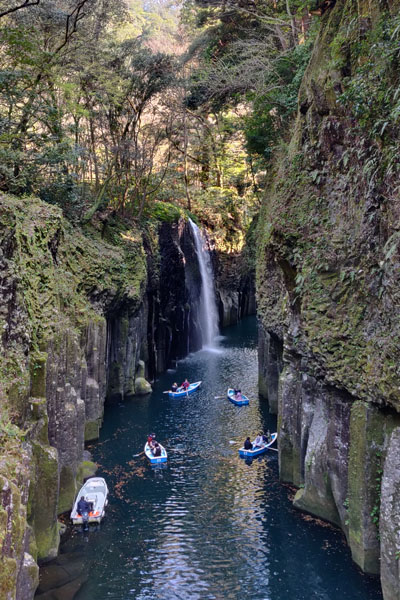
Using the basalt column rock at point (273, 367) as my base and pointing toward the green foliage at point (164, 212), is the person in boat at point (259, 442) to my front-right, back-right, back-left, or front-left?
back-left

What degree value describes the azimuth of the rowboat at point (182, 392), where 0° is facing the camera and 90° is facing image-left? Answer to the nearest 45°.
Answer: approximately 225°

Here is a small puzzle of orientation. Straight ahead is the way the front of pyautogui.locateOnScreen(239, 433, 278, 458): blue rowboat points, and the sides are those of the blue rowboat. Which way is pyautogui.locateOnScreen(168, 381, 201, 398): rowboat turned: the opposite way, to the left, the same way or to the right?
the same way

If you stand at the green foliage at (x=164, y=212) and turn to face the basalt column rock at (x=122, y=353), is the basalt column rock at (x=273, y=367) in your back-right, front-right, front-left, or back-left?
front-left

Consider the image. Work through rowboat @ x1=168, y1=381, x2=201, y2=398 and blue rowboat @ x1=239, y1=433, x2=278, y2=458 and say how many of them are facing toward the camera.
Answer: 0

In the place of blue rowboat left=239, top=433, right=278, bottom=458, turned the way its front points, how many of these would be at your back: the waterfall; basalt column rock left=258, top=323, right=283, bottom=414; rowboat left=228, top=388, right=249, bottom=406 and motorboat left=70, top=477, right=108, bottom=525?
1

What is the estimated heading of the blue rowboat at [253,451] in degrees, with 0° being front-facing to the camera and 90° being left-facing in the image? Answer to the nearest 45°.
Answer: approximately 225°

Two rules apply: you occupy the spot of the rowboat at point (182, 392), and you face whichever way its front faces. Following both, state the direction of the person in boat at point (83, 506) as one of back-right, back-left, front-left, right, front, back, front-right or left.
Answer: back-right

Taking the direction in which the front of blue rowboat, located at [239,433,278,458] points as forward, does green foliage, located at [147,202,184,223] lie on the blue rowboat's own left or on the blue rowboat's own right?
on the blue rowboat's own left

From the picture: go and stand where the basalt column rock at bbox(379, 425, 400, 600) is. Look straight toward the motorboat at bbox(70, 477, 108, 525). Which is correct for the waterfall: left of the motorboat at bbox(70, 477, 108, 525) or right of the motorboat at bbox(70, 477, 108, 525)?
right

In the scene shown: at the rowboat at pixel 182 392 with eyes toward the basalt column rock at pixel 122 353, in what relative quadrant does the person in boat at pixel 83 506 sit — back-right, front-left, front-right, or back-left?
front-left

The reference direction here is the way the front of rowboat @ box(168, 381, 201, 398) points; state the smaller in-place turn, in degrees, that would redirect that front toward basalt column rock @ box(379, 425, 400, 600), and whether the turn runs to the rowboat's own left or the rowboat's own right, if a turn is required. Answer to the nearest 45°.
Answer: approximately 135° to the rowboat's own right
